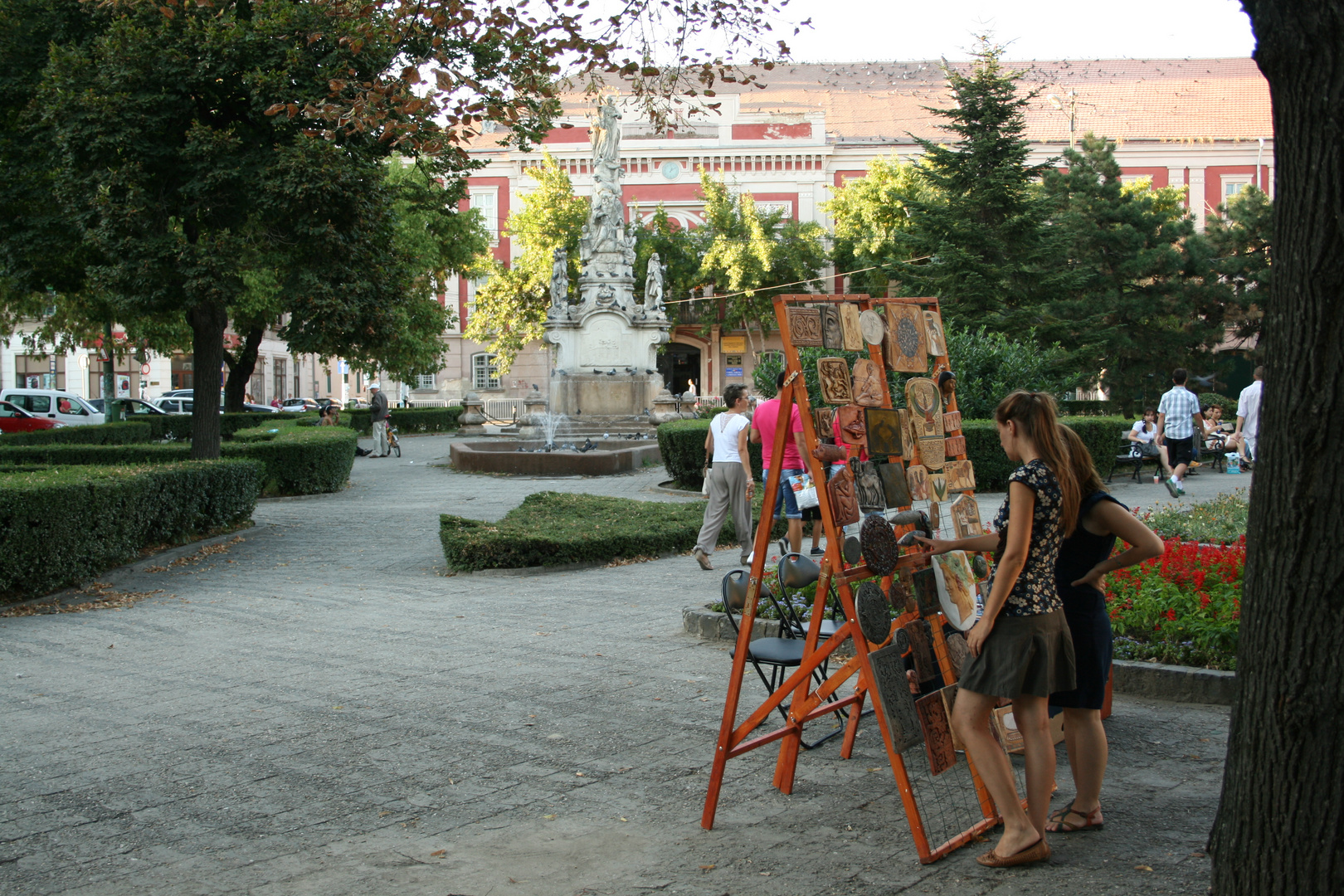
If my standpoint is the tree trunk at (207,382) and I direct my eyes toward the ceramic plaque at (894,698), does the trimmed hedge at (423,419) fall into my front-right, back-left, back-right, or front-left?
back-left

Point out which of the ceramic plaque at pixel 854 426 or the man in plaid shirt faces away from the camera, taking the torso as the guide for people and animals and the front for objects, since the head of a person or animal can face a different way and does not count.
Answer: the man in plaid shirt

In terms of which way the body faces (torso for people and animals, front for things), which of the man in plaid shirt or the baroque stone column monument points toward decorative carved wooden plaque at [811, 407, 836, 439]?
the baroque stone column monument

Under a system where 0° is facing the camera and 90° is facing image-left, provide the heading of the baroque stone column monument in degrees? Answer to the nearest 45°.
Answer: approximately 0°

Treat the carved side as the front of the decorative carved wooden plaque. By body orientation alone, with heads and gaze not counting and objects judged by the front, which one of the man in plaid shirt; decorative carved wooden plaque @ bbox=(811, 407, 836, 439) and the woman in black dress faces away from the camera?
the man in plaid shirt

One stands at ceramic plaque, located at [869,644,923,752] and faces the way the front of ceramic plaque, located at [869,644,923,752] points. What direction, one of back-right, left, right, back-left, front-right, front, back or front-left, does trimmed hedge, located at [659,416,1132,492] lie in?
back-left

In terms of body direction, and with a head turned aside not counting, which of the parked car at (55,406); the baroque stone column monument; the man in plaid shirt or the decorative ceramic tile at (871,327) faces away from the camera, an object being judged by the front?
the man in plaid shirt

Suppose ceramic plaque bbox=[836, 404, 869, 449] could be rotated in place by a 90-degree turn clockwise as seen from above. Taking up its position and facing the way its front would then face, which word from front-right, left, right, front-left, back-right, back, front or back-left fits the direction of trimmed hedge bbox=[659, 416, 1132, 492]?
back-right
